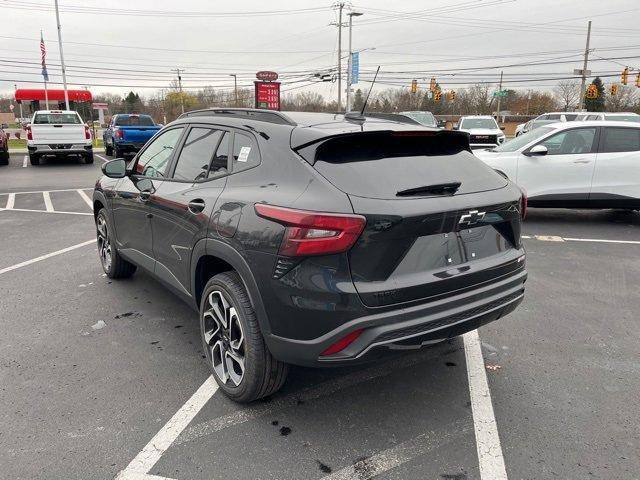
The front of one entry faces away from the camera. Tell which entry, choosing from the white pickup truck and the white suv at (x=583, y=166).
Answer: the white pickup truck

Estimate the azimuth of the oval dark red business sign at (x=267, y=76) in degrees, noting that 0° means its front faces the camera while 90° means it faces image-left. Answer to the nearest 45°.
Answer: approximately 0°

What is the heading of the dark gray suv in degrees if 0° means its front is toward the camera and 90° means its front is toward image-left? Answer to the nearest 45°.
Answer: approximately 135°

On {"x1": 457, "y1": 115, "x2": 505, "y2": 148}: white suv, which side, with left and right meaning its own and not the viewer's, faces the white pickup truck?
right

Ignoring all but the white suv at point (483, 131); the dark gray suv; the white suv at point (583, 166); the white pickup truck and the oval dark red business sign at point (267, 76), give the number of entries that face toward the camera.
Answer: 2

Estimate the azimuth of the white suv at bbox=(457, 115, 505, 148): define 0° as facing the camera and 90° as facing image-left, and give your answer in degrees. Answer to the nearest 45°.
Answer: approximately 0°

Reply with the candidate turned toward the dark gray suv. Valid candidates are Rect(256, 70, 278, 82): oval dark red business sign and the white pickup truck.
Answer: the oval dark red business sign

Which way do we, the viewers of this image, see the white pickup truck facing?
facing away from the viewer

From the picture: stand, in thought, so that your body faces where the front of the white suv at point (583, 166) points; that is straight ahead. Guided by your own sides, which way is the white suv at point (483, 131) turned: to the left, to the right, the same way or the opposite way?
to the left

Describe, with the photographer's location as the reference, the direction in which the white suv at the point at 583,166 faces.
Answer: facing to the left of the viewer

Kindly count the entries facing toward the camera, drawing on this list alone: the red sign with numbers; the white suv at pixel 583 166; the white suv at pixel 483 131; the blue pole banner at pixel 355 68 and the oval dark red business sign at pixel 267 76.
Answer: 4
